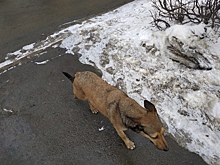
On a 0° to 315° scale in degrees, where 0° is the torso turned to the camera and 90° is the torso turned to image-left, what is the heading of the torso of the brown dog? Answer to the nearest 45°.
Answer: approximately 315°
